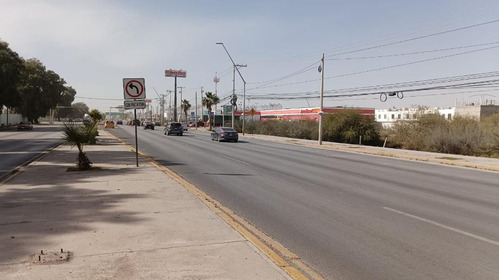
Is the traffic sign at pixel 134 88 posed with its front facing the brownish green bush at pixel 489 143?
no

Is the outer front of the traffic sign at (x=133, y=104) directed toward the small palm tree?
no

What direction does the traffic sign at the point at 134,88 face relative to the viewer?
toward the camera

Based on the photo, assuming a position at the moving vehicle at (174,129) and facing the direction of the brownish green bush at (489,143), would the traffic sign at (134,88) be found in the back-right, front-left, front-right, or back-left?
front-right

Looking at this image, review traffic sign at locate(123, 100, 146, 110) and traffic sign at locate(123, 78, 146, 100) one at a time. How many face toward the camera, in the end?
2

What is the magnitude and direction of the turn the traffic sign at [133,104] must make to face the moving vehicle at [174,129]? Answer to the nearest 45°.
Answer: approximately 180°

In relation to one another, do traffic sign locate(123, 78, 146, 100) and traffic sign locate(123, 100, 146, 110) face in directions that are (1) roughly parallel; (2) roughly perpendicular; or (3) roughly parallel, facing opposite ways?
roughly parallel

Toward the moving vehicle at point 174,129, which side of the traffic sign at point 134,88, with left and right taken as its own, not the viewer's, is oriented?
back
